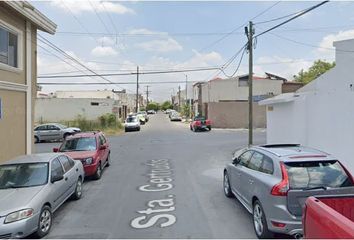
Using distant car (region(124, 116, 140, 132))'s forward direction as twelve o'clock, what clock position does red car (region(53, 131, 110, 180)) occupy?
The red car is roughly at 12 o'clock from the distant car.

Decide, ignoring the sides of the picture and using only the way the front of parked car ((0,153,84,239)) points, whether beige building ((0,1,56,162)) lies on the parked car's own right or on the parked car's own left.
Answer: on the parked car's own right

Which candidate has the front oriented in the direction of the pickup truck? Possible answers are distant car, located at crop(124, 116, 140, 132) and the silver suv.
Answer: the distant car

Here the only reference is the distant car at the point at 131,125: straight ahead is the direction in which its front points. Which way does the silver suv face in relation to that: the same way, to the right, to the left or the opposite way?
the opposite way

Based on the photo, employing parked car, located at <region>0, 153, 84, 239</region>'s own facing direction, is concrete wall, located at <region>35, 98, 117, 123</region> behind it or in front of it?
behind

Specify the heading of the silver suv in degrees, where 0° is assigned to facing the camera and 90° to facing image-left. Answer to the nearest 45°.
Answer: approximately 135°

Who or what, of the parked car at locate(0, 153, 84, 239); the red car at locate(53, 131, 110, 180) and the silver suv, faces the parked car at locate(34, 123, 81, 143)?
the silver suv

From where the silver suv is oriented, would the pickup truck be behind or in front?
behind

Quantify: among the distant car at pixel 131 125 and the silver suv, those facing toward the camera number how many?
1

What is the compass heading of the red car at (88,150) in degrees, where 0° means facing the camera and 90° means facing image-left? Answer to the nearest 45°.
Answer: approximately 45°

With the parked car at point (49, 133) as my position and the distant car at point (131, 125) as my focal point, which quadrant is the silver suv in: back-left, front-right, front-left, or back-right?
back-right

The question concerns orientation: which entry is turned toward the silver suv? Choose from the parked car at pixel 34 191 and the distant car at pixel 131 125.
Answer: the distant car

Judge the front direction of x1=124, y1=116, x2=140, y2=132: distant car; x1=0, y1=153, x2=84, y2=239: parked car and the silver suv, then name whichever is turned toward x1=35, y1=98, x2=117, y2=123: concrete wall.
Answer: the silver suv
